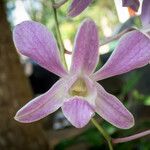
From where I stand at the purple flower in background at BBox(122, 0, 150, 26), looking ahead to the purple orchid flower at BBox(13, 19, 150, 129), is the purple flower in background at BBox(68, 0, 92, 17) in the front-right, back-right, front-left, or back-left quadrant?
front-right

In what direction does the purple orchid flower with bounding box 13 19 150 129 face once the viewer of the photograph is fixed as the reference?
facing the viewer
